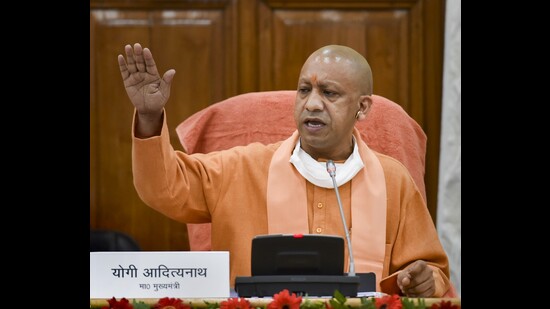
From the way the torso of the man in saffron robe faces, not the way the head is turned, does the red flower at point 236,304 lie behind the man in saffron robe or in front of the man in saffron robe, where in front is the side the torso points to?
in front

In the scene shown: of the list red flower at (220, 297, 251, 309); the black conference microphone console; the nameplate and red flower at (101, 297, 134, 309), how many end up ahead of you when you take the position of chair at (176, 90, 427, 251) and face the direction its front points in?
4

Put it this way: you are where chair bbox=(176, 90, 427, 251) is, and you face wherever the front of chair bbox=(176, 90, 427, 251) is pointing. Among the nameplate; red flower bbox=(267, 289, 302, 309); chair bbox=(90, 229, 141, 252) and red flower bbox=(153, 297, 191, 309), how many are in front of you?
3

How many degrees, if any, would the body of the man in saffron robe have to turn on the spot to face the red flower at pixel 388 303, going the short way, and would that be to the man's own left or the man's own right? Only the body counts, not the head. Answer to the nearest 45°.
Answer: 0° — they already face it

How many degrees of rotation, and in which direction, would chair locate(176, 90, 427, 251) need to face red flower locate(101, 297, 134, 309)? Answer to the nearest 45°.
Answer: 0° — it already faces it

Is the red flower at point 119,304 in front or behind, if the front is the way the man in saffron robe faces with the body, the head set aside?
in front

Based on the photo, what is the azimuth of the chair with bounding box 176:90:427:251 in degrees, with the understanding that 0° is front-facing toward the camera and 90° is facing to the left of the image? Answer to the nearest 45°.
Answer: approximately 0°

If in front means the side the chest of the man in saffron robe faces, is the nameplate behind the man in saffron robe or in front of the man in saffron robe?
in front

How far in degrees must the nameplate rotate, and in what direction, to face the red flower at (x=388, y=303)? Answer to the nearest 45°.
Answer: approximately 90° to its left

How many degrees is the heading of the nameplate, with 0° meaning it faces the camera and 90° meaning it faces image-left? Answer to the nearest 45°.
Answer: approximately 0°
